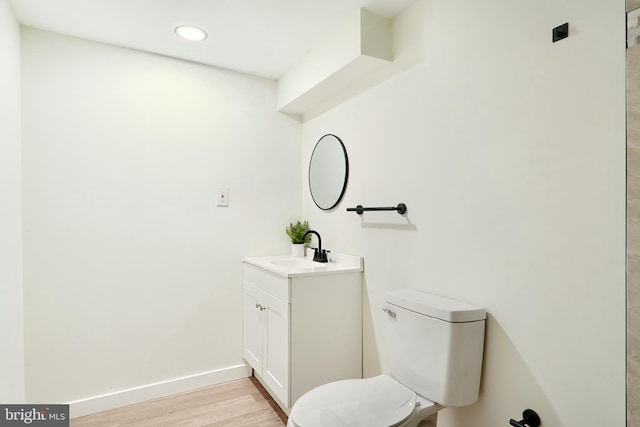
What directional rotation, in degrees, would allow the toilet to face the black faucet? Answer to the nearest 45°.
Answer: approximately 90° to its right

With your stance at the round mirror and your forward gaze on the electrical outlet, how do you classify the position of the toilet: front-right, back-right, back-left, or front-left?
back-left

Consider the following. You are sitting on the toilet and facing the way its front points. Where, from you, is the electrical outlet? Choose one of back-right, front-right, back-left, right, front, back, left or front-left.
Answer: right

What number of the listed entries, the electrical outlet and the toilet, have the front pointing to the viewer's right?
0

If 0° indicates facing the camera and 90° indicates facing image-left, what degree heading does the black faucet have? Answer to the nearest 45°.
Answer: approximately 45°

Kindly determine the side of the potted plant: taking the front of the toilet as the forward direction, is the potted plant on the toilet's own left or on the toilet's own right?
on the toilet's own right

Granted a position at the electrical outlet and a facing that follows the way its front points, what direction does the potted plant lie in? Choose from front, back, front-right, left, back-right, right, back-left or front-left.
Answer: left

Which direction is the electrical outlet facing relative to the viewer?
toward the camera

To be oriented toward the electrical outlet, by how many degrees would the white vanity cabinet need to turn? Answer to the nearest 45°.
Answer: approximately 90° to its right

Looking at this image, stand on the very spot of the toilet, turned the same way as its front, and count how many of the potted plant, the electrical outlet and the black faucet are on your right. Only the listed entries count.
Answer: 3

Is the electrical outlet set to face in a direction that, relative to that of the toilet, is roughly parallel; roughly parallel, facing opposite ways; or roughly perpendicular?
roughly perpendicular

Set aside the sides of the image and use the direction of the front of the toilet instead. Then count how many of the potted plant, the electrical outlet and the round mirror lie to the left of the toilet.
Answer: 0

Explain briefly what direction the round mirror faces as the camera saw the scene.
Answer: facing the viewer and to the left of the viewer

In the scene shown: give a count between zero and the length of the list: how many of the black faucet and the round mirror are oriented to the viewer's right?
0

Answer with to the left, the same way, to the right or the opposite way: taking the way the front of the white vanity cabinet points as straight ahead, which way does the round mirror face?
the same way
